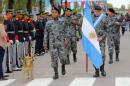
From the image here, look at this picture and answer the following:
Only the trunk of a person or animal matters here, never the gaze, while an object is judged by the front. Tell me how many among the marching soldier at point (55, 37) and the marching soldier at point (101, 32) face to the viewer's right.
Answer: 0

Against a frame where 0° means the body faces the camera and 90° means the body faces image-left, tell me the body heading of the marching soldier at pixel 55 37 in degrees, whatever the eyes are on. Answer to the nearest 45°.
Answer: approximately 0°

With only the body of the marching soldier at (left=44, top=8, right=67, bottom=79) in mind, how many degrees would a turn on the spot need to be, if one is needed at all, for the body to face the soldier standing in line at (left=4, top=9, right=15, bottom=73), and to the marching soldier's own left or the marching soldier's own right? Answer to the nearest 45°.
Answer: approximately 135° to the marching soldier's own right

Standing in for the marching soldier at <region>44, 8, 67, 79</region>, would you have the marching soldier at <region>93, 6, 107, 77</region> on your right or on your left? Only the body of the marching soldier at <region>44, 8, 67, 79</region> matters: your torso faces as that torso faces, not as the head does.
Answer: on your left

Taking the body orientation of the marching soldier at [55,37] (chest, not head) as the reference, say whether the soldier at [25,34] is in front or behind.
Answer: behind

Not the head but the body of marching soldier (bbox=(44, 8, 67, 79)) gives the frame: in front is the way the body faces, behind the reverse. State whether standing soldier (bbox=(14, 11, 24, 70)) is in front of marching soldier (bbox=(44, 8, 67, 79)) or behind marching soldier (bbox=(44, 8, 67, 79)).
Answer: behind

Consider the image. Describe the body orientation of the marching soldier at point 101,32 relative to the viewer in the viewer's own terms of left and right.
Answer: facing the viewer and to the left of the viewer
